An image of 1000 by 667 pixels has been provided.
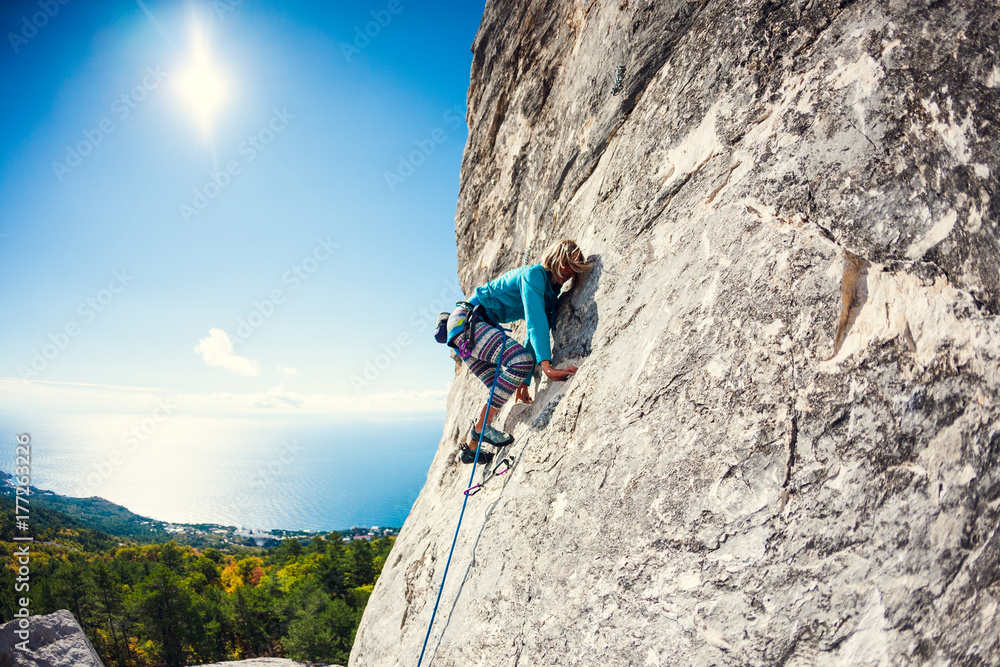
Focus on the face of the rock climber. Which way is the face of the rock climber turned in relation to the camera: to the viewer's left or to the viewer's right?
to the viewer's right

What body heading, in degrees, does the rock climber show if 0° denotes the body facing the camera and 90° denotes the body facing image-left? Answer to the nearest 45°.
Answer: approximately 270°
